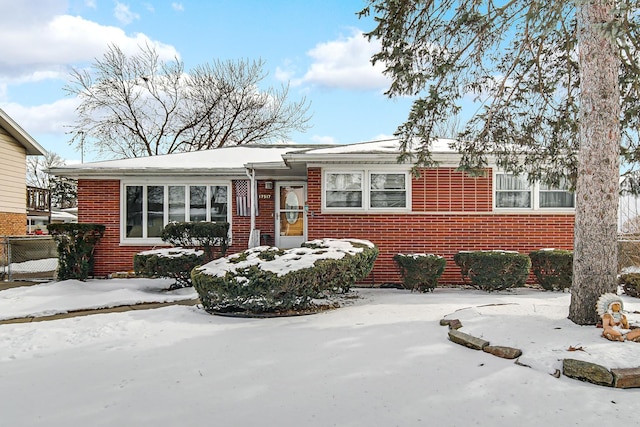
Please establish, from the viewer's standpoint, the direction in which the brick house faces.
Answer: facing the viewer

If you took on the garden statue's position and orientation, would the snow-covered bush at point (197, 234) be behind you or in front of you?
behind

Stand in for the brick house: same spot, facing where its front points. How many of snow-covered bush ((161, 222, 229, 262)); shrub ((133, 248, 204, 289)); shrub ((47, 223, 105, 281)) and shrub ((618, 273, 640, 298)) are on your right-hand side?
3

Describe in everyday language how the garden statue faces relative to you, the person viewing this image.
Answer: facing the viewer and to the right of the viewer

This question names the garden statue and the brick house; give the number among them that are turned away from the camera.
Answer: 0

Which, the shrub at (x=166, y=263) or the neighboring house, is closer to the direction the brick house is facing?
the shrub

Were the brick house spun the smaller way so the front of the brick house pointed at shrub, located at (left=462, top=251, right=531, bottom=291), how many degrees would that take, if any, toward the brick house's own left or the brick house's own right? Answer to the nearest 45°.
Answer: approximately 45° to the brick house's own left

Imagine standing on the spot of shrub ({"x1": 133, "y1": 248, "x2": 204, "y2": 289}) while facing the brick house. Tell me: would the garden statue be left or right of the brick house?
right

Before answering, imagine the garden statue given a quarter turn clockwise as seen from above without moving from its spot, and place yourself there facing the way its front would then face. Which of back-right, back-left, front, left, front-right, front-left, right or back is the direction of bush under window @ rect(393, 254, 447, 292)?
right

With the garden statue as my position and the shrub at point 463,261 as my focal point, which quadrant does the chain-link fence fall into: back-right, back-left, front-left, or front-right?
front-left

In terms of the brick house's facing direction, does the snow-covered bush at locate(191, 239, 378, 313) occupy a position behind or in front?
in front

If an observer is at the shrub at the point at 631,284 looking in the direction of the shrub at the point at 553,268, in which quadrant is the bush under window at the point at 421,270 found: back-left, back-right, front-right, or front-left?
front-left

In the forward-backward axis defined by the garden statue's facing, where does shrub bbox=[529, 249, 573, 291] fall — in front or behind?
behind

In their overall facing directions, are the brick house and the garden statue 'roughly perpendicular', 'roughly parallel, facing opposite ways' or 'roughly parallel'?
roughly parallel

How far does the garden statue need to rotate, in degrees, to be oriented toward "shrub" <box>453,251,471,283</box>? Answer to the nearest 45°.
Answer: approximately 180°
